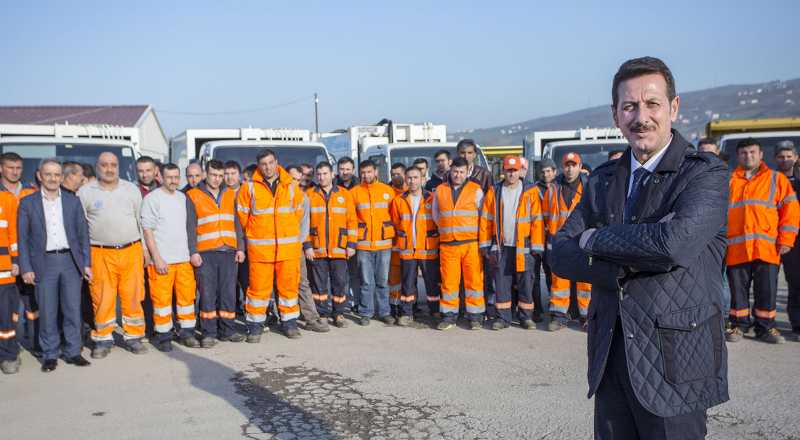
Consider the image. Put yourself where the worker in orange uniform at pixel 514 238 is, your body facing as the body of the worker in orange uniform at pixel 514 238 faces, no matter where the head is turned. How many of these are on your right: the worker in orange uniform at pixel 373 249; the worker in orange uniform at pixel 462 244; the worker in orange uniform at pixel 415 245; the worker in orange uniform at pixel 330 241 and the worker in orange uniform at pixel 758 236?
4

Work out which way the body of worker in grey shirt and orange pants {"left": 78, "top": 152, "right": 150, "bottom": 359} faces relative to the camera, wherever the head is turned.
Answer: toward the camera

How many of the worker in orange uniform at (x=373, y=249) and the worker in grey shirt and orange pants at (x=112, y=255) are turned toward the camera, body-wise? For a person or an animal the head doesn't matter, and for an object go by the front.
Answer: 2

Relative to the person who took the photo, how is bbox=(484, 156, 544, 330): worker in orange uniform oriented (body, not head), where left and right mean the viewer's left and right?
facing the viewer

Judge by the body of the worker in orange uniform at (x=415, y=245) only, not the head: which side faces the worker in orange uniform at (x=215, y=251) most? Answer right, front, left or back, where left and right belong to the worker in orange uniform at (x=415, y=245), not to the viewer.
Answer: right

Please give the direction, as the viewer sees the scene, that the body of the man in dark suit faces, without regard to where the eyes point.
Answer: toward the camera

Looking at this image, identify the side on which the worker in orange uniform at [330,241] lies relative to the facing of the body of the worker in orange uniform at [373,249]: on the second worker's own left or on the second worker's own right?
on the second worker's own right

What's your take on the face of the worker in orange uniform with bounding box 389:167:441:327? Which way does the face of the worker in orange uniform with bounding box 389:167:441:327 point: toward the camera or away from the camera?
toward the camera

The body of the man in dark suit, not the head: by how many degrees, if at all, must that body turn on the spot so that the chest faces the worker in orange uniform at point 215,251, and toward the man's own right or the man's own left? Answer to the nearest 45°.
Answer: approximately 90° to the man's own left

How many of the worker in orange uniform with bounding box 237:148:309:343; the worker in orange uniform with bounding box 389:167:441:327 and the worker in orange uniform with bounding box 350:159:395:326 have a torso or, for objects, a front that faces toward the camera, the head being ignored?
3

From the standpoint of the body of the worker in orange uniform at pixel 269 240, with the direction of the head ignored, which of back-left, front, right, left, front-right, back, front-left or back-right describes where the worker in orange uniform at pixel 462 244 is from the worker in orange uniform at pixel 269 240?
left

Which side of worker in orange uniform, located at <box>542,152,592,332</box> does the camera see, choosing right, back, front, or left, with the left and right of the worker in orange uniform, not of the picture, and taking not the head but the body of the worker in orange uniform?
front

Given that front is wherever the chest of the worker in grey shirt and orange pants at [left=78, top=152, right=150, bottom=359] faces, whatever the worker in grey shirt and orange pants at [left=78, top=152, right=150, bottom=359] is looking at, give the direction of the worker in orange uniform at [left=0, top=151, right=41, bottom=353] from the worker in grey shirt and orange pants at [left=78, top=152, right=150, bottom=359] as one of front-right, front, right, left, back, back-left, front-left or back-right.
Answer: back-right

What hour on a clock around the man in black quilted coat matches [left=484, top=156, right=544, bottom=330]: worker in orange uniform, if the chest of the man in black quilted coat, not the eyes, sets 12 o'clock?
The worker in orange uniform is roughly at 4 o'clock from the man in black quilted coat.

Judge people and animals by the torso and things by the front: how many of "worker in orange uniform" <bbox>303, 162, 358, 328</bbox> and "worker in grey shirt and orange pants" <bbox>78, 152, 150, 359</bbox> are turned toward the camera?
2
